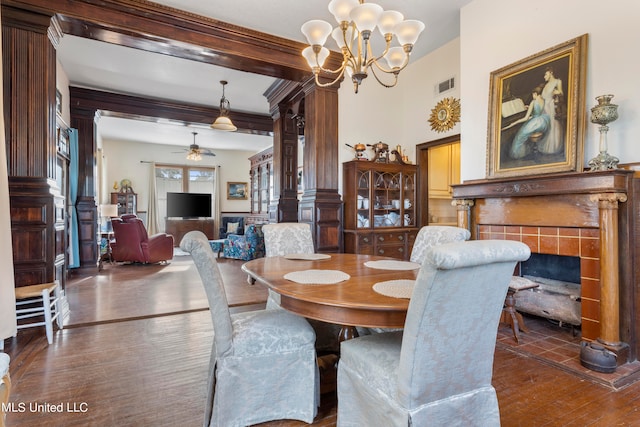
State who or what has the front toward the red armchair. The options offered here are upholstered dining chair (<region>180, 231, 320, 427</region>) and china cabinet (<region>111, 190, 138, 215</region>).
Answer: the china cabinet

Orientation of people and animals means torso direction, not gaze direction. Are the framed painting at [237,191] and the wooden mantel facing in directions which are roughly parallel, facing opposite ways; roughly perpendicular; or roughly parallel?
roughly perpendicular

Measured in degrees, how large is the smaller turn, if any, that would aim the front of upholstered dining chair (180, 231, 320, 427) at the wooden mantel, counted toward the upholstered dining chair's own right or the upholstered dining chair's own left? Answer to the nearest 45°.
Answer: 0° — it already faces it

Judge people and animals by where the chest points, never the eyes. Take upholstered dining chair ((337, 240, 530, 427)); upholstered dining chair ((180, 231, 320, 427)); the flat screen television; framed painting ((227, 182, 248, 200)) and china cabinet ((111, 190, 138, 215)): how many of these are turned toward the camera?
3

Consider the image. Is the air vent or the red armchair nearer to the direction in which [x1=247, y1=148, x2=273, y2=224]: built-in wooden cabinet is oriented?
the red armchair

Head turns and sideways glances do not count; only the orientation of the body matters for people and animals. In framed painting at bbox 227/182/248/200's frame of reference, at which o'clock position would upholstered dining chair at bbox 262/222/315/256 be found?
The upholstered dining chair is roughly at 12 o'clock from the framed painting.

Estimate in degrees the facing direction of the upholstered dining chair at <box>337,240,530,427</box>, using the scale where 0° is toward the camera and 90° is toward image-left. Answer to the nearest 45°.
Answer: approximately 135°

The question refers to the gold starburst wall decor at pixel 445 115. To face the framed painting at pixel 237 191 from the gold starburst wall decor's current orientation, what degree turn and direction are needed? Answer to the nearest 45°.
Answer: approximately 90° to its right
